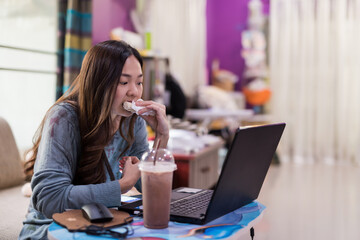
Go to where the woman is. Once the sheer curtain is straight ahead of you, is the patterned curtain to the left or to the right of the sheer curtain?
left

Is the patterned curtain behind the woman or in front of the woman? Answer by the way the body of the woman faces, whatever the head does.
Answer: behind

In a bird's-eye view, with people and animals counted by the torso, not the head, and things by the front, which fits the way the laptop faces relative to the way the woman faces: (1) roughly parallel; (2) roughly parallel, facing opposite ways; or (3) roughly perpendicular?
roughly parallel, facing opposite ways

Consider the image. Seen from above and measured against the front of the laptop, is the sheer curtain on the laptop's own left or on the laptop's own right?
on the laptop's own right

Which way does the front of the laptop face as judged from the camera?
facing away from the viewer and to the left of the viewer

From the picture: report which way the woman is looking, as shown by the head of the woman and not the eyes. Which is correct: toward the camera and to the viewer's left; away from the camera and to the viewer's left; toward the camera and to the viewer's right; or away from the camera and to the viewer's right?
toward the camera and to the viewer's right

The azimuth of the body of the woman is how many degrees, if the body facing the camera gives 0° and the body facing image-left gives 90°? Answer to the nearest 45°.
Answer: approximately 315°

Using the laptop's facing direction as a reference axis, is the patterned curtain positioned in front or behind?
in front

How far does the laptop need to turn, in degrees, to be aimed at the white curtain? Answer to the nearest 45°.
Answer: approximately 45° to its right
